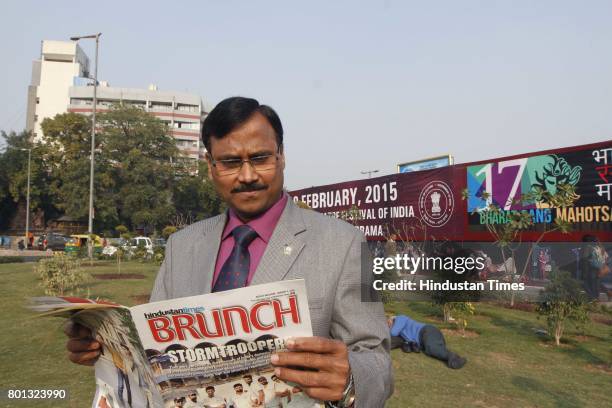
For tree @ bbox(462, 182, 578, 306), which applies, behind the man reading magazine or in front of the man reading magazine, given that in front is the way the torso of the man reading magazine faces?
behind

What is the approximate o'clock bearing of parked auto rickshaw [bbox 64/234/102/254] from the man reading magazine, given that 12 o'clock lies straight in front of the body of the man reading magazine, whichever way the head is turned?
The parked auto rickshaw is roughly at 4 o'clock from the man reading magazine.

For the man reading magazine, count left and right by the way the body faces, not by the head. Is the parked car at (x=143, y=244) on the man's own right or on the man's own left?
on the man's own right

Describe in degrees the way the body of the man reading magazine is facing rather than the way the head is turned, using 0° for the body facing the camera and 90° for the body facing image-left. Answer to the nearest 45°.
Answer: approximately 45°

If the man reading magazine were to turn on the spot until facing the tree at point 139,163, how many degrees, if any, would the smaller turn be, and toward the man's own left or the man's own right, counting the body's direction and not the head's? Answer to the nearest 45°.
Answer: approximately 135° to the man's own right

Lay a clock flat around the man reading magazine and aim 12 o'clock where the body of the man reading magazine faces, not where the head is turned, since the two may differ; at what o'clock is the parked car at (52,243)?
The parked car is roughly at 4 o'clock from the man reading magazine.

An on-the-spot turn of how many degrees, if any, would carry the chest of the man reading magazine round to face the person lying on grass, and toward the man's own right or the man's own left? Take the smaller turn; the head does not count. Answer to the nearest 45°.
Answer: approximately 180°

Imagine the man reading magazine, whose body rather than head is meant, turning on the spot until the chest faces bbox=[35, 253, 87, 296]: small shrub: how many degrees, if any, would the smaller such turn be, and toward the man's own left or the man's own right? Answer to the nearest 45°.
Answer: approximately 135° to the man's own right
